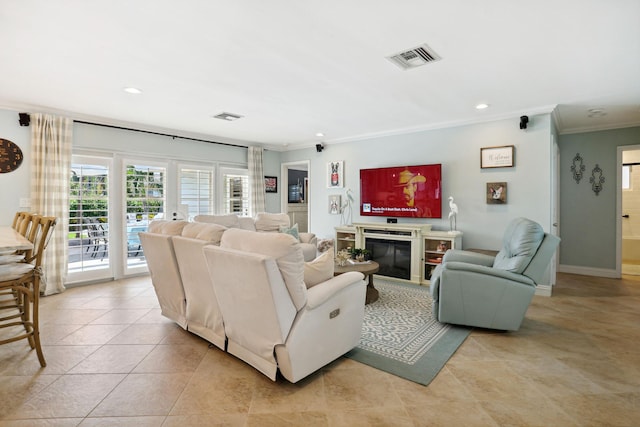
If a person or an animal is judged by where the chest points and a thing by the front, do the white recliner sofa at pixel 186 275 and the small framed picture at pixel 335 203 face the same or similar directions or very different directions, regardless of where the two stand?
very different directions

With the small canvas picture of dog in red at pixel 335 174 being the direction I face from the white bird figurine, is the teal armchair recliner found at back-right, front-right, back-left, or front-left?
back-left

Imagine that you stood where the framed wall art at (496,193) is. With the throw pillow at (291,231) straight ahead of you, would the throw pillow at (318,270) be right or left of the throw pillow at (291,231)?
left

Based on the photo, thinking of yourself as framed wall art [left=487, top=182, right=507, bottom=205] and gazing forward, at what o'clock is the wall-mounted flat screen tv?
The wall-mounted flat screen tv is roughly at 3 o'clock from the framed wall art.

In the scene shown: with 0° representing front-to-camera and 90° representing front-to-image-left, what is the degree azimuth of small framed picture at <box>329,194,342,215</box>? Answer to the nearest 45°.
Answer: approximately 45°

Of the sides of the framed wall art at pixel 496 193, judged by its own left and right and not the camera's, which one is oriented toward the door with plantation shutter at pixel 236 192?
right

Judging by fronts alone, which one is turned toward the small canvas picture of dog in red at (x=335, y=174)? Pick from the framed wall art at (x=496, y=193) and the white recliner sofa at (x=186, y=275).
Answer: the white recliner sofa

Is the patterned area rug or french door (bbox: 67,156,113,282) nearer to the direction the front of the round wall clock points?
the patterned area rug

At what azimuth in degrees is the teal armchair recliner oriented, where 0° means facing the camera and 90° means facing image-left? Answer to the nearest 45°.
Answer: approximately 90°
